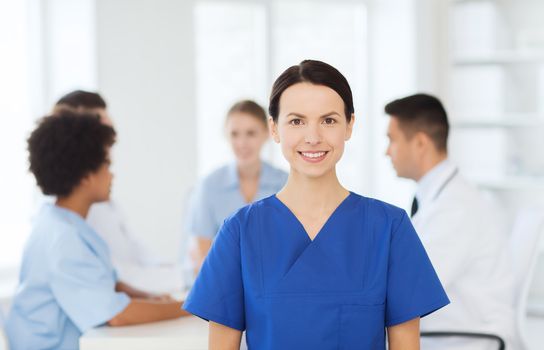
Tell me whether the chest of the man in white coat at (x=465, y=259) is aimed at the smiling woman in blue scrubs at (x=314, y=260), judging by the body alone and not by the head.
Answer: no

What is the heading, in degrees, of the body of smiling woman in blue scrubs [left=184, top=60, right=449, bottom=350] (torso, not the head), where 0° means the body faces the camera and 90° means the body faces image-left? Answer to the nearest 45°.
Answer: approximately 0°

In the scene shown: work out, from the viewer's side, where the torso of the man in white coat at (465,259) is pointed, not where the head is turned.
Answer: to the viewer's left

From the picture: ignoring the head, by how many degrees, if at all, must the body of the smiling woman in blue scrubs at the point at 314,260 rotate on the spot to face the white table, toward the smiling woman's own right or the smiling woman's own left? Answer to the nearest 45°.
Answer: approximately 135° to the smiling woman's own right

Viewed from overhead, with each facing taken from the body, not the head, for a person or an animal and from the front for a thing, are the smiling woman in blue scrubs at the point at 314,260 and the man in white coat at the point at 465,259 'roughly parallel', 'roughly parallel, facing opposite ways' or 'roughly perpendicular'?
roughly perpendicular

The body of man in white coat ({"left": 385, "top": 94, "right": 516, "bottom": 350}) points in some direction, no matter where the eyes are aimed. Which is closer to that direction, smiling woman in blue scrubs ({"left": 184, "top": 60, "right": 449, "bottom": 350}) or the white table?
the white table

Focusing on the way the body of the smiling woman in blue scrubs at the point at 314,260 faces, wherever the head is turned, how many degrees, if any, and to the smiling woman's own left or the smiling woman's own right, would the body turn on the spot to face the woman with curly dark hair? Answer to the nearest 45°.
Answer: approximately 135° to the smiling woman's own right

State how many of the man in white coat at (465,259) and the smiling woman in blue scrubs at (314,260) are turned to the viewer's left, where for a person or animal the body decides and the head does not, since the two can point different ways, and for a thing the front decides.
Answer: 1

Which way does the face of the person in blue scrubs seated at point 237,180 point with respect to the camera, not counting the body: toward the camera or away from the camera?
toward the camera

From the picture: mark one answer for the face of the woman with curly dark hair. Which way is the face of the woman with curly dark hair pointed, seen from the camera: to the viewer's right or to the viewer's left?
to the viewer's right

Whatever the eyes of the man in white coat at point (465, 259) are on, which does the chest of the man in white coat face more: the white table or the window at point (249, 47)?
the white table

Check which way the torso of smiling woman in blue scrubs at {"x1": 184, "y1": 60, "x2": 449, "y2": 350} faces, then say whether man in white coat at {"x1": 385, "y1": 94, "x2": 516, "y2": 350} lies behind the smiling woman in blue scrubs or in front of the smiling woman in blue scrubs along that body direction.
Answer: behind

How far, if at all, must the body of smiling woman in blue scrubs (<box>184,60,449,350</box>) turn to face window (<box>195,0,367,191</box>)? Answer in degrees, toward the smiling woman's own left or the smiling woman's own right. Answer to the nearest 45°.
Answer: approximately 180°

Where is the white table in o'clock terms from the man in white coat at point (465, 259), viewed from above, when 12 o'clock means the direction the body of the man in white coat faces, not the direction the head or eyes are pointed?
The white table is roughly at 11 o'clock from the man in white coat.

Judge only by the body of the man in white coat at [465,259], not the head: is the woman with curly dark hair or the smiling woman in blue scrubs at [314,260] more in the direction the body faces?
the woman with curly dark hair

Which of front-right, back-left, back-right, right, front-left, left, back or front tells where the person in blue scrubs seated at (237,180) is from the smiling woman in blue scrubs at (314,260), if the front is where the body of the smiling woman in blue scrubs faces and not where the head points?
back
